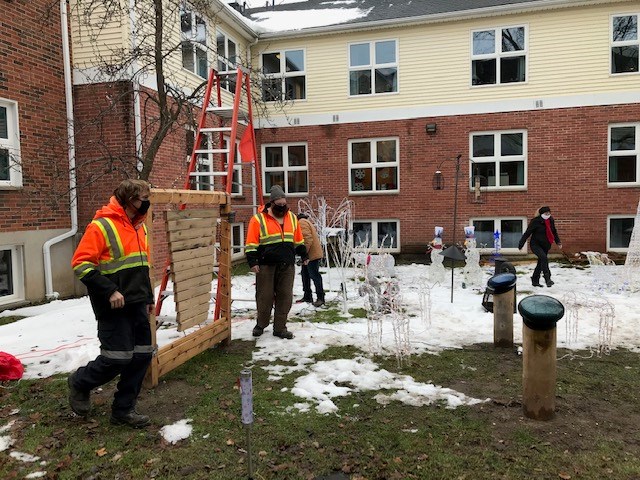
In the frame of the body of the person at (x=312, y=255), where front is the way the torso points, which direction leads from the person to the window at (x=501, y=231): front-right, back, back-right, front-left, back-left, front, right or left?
back-right

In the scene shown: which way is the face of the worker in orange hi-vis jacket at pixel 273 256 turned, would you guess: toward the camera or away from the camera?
toward the camera

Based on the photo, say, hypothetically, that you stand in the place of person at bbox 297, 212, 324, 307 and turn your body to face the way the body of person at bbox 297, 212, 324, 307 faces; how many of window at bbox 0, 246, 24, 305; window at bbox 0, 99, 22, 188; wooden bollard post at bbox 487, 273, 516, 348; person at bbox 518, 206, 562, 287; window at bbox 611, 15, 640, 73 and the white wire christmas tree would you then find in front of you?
2

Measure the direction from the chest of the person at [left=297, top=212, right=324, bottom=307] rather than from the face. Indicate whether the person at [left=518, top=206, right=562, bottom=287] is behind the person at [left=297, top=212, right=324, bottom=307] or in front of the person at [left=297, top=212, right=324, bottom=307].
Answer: behind

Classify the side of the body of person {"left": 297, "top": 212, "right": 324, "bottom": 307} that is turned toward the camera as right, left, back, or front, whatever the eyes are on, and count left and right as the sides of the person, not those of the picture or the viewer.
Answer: left

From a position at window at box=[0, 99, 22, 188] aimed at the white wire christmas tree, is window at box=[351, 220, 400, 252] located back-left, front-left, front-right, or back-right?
front-left

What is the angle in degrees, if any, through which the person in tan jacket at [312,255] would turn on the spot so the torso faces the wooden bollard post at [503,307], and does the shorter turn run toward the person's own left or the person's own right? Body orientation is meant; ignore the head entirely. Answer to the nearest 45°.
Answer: approximately 135° to the person's own left

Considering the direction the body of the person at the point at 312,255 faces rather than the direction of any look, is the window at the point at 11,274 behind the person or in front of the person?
in front

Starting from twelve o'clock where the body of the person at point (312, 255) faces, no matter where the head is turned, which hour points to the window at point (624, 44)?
The window is roughly at 5 o'clock from the person.

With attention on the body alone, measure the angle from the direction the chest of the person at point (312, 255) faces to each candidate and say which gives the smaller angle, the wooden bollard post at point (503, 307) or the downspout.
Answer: the downspout

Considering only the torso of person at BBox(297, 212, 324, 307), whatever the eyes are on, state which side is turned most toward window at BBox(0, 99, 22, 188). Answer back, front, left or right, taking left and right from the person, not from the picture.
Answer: front

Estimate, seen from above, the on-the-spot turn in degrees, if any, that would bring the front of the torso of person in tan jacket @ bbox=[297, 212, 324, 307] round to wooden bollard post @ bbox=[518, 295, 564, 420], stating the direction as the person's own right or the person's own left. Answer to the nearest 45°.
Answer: approximately 90° to the person's own left

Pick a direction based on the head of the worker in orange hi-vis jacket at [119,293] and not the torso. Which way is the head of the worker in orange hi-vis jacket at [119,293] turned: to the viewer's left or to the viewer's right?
to the viewer's right

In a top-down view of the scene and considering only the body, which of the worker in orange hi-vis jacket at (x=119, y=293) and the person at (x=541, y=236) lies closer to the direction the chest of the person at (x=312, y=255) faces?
the worker in orange hi-vis jacket

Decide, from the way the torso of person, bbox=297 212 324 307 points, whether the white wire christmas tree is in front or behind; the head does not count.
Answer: behind
